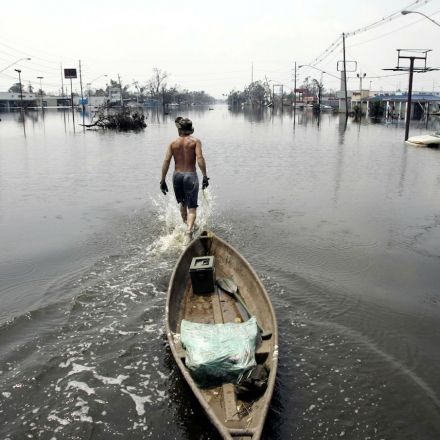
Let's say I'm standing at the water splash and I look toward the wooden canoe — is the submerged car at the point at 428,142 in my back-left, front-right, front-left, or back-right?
back-left

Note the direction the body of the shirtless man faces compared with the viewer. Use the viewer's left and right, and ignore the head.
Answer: facing away from the viewer

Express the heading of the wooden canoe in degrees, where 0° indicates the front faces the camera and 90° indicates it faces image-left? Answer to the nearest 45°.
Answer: approximately 180°

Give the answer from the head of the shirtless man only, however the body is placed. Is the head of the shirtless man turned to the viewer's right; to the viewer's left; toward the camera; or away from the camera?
away from the camera

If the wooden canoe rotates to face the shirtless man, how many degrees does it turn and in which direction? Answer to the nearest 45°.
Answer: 0° — it already faces them

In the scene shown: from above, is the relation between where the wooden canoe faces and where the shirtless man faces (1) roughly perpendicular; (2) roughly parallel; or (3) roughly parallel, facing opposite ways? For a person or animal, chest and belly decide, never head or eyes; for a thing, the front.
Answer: roughly parallel

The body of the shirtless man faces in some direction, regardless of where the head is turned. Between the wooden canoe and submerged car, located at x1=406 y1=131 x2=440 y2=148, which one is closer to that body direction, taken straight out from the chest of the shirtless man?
the submerged car

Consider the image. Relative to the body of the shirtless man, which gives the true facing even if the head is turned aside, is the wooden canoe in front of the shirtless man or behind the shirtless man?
behind

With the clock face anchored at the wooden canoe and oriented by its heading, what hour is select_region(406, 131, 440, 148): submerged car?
The submerged car is roughly at 1 o'clock from the wooden canoe.

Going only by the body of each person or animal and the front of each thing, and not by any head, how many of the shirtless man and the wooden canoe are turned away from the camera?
2

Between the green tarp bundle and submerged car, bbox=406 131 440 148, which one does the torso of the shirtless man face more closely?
the submerged car
